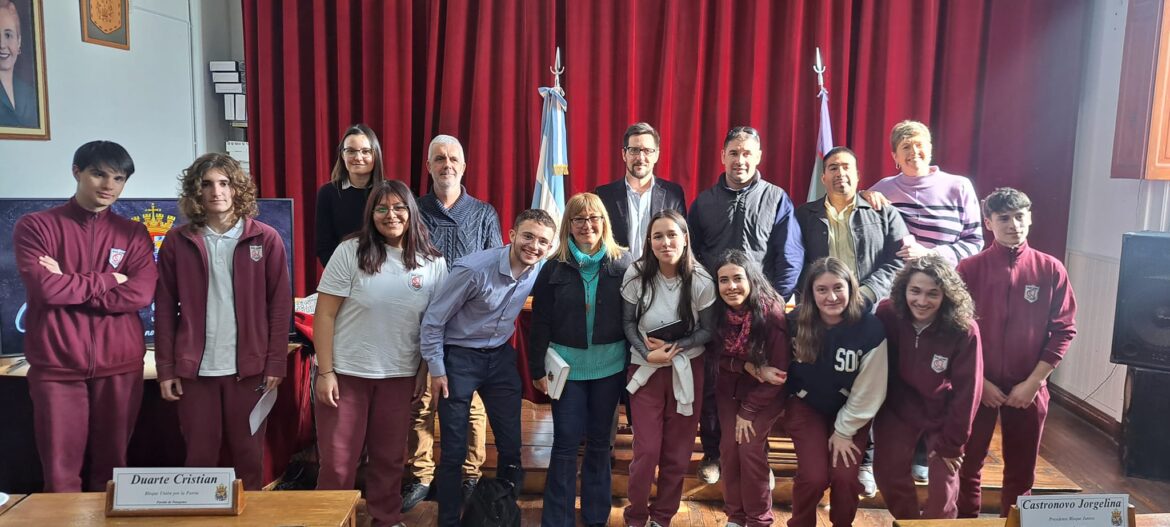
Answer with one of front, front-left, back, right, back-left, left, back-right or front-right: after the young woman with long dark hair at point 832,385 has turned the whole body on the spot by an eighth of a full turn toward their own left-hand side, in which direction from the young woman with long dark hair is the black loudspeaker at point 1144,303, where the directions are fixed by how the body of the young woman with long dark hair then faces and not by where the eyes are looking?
left

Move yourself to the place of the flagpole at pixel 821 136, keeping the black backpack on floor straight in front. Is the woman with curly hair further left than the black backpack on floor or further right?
left

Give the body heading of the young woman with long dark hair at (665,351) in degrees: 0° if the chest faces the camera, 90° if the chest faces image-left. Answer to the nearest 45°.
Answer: approximately 0°

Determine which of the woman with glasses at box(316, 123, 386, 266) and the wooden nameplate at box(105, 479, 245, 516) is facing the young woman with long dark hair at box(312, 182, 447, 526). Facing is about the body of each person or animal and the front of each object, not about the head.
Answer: the woman with glasses

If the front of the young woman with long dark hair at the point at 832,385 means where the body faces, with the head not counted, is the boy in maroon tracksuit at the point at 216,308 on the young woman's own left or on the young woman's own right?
on the young woman's own right

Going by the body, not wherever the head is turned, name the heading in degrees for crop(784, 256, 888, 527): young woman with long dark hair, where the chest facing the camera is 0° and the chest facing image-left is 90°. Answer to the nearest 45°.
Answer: approximately 0°

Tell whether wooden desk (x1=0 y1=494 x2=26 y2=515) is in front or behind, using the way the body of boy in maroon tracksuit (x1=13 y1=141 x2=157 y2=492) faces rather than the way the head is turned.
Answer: in front

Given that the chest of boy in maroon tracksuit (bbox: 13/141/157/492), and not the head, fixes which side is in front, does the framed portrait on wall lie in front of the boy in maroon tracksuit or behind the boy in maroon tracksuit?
behind

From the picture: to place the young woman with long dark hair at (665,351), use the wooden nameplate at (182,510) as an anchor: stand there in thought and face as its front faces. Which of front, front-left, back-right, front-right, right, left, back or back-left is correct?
left
